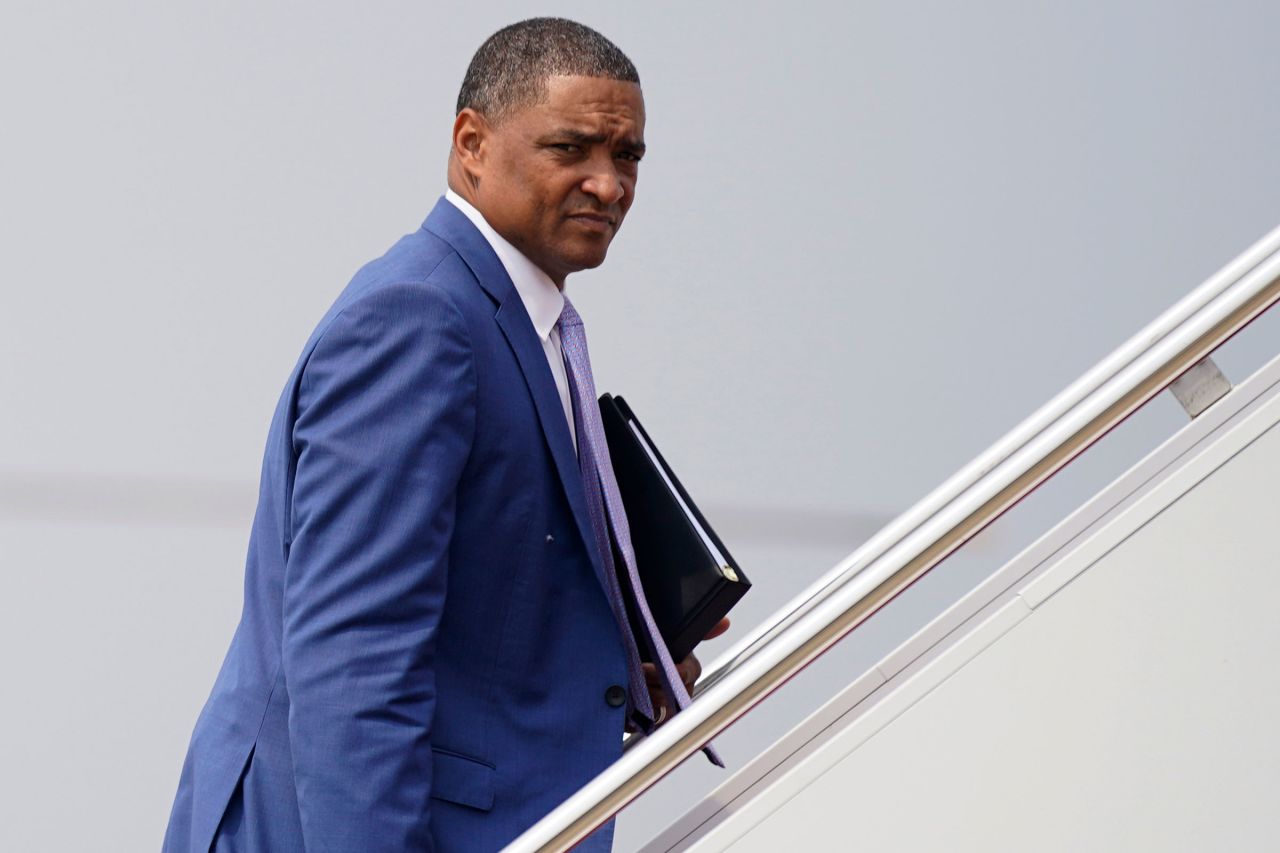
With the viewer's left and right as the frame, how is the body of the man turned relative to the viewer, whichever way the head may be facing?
facing to the right of the viewer
